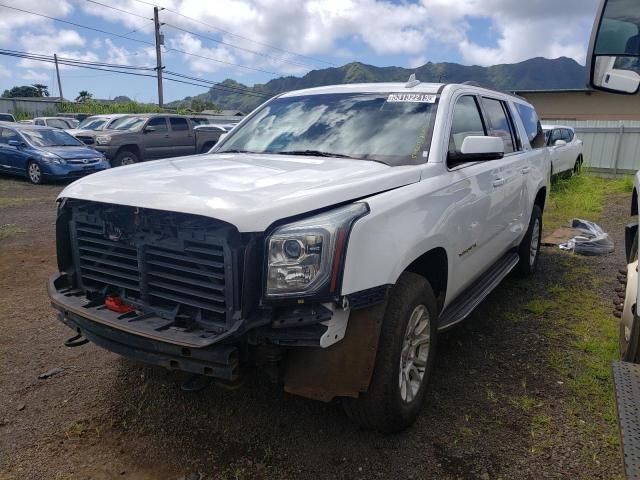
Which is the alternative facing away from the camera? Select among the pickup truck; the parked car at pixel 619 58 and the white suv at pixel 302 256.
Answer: the parked car

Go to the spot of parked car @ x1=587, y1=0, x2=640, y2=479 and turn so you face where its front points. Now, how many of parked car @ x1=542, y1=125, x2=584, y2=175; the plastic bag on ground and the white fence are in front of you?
3

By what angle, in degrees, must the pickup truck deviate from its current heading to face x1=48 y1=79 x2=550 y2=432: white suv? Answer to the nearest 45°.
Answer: approximately 45° to its left

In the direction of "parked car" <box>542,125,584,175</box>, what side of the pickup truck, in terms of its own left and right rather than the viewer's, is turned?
left

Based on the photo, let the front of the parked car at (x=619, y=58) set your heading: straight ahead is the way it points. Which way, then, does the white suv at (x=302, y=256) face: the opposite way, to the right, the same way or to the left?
the opposite way

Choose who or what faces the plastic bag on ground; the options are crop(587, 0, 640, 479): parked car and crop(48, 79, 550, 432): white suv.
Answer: the parked car

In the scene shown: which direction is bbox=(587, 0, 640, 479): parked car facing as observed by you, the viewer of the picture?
facing away from the viewer

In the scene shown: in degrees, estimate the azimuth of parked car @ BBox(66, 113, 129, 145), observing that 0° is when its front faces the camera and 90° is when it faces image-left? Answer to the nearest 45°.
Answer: approximately 45°

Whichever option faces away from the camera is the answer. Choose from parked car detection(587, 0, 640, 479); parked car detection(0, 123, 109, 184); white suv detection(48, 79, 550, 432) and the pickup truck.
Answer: parked car detection(587, 0, 640, 479)

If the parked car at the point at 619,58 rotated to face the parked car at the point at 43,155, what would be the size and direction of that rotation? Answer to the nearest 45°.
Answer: approximately 90° to its left

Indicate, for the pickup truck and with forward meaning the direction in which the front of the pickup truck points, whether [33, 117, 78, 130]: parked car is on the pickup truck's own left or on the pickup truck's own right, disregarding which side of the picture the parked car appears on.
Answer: on the pickup truck's own right

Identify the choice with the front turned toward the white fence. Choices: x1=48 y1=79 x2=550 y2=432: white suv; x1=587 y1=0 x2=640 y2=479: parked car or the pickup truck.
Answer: the parked car

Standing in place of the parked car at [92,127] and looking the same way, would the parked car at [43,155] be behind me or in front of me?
in front

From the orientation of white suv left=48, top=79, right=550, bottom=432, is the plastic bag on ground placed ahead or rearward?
rearward
